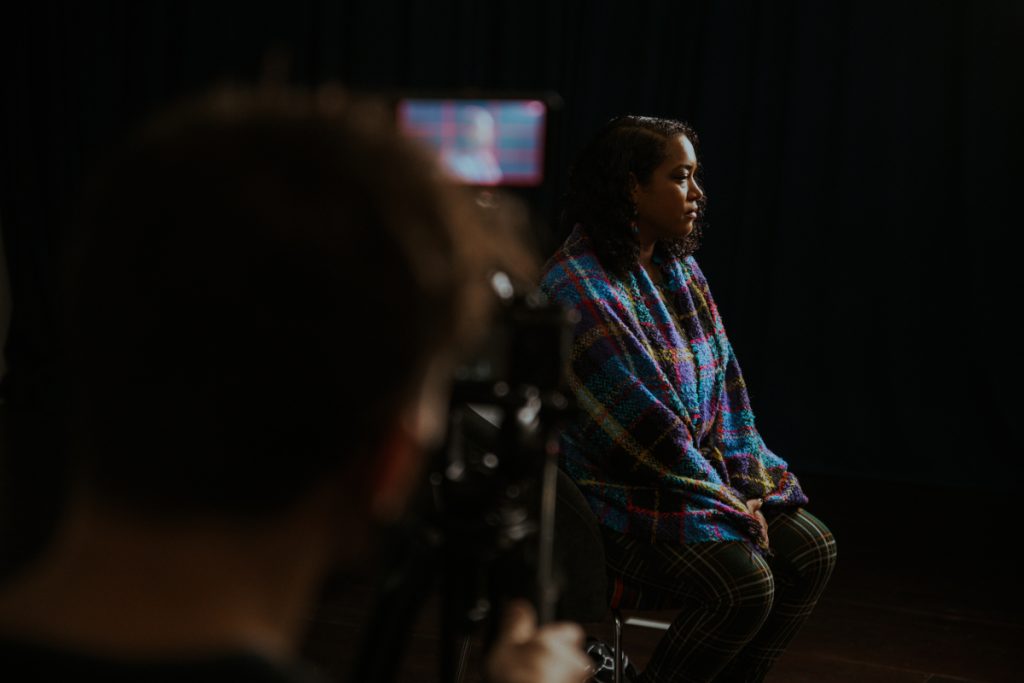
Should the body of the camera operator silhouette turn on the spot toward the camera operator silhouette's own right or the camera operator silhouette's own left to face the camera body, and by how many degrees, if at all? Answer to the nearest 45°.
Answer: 0° — they already face it

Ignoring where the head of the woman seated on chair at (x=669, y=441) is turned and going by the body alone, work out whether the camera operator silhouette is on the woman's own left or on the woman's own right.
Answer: on the woman's own right

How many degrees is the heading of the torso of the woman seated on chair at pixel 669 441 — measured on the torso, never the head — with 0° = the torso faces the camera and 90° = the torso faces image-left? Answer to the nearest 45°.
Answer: approximately 315°

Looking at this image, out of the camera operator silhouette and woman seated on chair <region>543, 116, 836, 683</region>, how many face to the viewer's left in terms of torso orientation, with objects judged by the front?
0

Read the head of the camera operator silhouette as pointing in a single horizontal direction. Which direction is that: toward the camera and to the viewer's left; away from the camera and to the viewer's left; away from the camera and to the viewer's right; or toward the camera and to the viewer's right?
away from the camera and to the viewer's right

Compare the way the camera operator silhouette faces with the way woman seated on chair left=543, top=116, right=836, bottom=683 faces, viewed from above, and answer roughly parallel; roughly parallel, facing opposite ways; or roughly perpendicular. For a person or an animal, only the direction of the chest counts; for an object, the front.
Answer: roughly perpendicular

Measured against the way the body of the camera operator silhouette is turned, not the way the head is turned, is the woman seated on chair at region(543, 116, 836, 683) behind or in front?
in front

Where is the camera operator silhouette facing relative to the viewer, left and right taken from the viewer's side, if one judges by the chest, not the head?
facing away from the viewer and to the right of the viewer

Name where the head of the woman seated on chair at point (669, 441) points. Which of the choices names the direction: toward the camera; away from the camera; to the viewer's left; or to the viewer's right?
to the viewer's right
